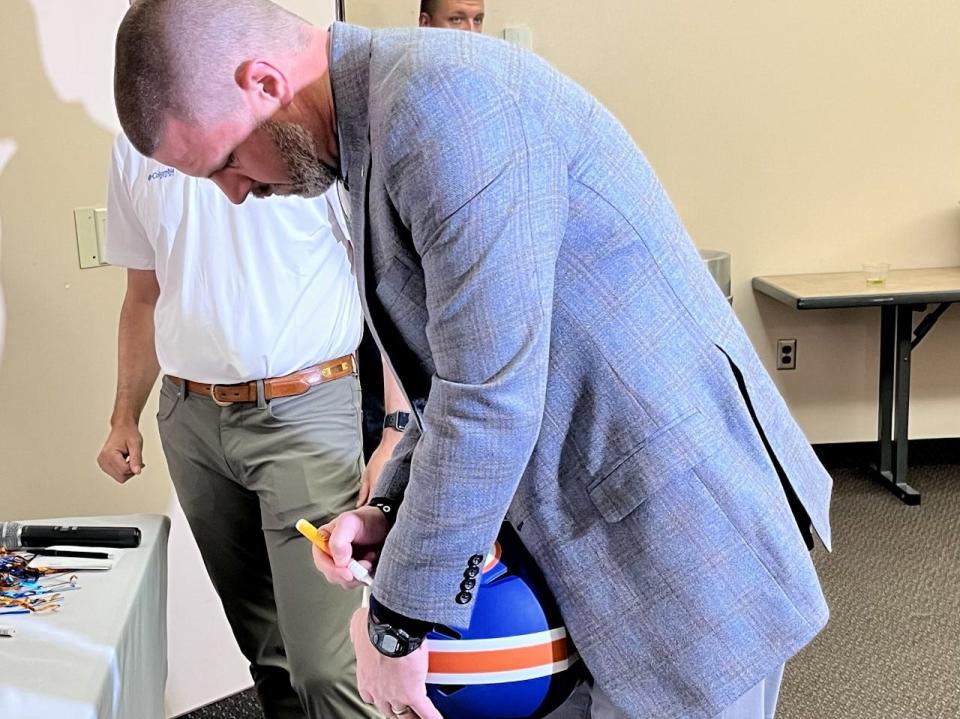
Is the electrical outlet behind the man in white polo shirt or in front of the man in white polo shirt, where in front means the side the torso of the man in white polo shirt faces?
behind

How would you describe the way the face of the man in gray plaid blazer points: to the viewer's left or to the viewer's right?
to the viewer's left

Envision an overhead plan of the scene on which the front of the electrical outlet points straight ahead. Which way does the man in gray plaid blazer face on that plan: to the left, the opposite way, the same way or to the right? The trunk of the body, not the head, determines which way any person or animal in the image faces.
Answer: to the right

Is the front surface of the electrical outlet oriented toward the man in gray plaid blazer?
yes

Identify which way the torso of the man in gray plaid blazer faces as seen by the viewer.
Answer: to the viewer's left

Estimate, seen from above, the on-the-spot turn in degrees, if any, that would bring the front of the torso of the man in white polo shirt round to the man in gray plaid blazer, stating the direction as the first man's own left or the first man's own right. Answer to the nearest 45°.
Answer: approximately 45° to the first man's own left

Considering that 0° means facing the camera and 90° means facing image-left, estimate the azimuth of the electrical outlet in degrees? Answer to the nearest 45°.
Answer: approximately 0°

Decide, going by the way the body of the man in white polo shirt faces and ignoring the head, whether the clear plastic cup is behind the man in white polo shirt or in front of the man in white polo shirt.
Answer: behind

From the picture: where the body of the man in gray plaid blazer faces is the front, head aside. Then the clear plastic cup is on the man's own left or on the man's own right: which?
on the man's own right

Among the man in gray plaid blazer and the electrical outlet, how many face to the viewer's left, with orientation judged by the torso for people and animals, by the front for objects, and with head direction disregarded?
1
